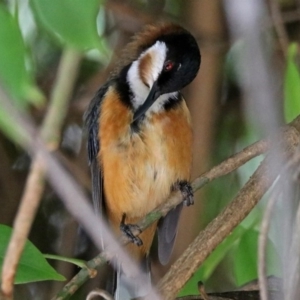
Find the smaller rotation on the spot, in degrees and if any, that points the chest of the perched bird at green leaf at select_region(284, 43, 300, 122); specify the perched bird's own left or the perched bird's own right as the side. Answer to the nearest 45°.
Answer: approximately 45° to the perched bird's own left

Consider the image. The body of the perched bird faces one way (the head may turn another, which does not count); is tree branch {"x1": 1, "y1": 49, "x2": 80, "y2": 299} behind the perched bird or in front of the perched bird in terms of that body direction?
in front

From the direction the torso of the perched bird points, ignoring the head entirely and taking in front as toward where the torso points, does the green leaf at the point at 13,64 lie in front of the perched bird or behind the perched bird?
in front

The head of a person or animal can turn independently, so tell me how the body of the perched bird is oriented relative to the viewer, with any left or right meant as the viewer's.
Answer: facing the viewer
